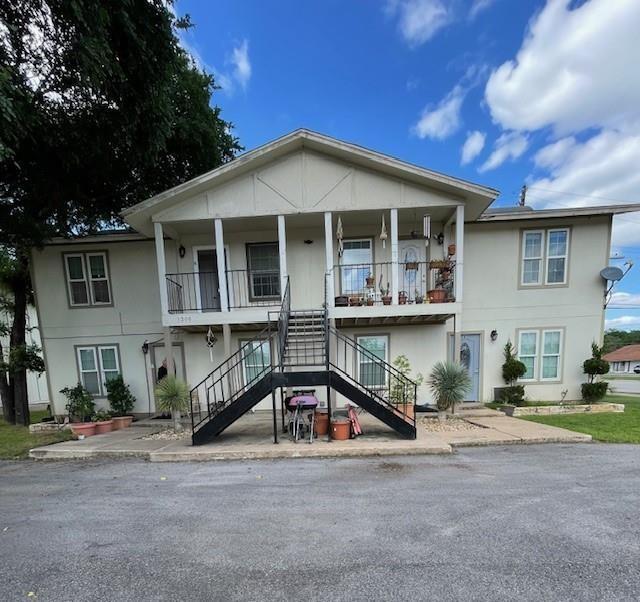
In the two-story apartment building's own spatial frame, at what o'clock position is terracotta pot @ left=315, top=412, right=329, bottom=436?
The terracotta pot is roughly at 12 o'clock from the two-story apartment building.

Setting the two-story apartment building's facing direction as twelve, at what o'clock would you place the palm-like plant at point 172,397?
The palm-like plant is roughly at 2 o'clock from the two-story apartment building.

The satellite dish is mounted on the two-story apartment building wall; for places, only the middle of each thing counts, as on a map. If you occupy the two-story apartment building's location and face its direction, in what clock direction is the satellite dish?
The satellite dish is roughly at 9 o'clock from the two-story apartment building.

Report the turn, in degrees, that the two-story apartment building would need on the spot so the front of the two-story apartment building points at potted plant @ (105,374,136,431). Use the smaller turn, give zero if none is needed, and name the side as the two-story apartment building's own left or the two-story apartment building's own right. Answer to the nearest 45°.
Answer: approximately 90° to the two-story apartment building's own right

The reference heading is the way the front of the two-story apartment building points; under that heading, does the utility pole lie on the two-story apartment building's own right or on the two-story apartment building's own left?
on the two-story apartment building's own left

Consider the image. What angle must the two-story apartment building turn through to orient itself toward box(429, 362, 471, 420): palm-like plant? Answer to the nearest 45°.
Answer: approximately 45° to its left

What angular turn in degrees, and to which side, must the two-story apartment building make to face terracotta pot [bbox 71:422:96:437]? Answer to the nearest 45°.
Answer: approximately 90° to its right

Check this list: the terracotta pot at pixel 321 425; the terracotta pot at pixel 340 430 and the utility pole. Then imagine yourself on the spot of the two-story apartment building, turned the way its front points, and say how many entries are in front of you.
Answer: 2

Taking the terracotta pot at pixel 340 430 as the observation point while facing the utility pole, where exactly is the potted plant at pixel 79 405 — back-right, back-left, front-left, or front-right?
back-left

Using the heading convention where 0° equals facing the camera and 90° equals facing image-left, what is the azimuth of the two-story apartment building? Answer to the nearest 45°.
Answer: approximately 0°

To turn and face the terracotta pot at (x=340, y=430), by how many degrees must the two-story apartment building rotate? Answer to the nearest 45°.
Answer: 0° — it already faces it
